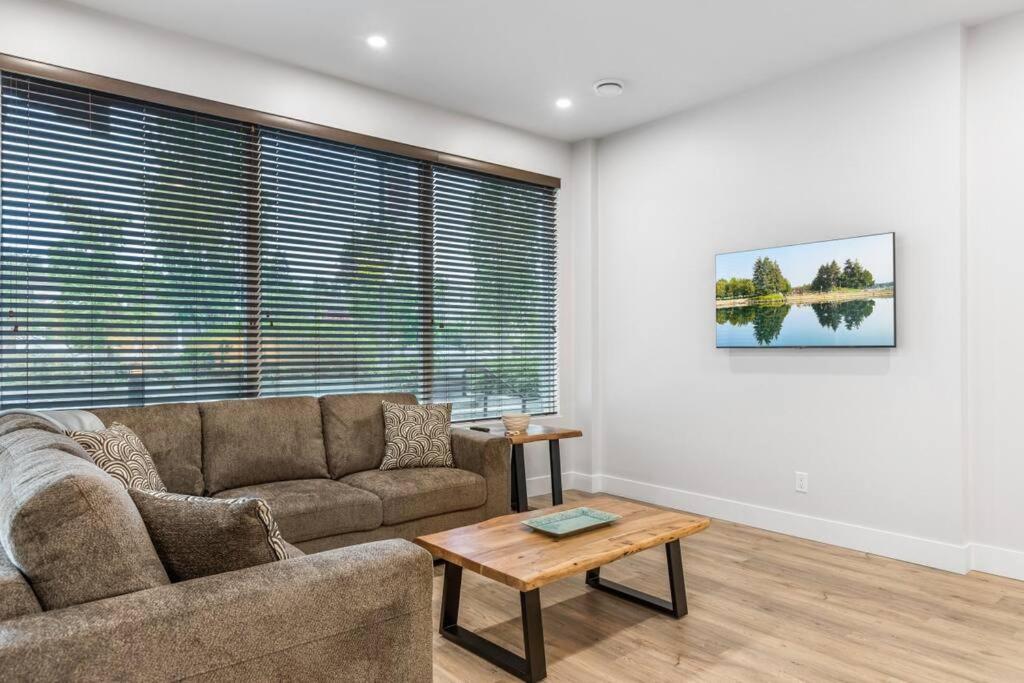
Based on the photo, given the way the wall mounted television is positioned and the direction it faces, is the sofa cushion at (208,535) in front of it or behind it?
in front

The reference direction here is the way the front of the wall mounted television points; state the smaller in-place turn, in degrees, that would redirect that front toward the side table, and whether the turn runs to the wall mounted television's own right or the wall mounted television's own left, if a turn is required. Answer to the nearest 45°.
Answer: approximately 45° to the wall mounted television's own right

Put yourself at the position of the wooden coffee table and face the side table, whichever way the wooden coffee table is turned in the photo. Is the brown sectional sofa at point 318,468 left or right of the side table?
left

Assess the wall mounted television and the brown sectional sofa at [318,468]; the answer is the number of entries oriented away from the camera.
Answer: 0

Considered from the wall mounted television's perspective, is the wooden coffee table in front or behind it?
in front

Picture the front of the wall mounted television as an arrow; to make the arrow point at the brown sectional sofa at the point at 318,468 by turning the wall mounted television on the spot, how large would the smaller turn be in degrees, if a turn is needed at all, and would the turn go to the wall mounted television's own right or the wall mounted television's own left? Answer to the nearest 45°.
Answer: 0° — it already faces it

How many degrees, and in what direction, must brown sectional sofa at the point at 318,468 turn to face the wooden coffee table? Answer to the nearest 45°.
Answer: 0° — it already faces it

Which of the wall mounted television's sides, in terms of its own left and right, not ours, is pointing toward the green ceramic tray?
front

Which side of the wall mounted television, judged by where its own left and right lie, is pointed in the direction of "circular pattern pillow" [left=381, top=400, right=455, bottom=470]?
front
